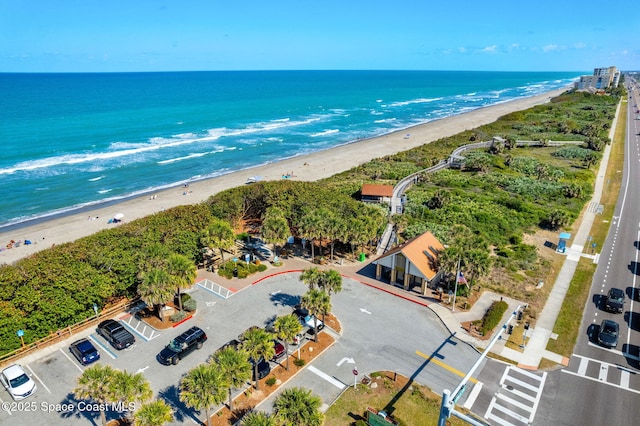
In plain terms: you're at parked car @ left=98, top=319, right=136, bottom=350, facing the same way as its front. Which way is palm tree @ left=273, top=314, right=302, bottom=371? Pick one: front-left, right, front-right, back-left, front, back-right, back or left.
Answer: back

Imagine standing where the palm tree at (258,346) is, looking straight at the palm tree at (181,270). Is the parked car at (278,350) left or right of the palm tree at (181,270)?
right

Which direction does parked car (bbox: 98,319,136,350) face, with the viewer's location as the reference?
facing away from the viewer and to the left of the viewer

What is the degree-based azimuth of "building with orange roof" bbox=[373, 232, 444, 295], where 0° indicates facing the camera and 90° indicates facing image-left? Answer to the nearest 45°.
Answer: approximately 45°

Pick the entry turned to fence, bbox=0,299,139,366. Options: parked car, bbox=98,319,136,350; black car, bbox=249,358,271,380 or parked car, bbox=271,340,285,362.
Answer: parked car, bbox=98,319,136,350

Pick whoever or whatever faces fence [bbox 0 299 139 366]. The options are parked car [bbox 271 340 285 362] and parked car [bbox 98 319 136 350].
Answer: parked car [bbox 98 319 136 350]

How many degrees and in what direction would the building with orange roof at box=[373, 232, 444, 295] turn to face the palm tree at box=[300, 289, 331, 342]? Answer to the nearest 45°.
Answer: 0° — it already faces it
